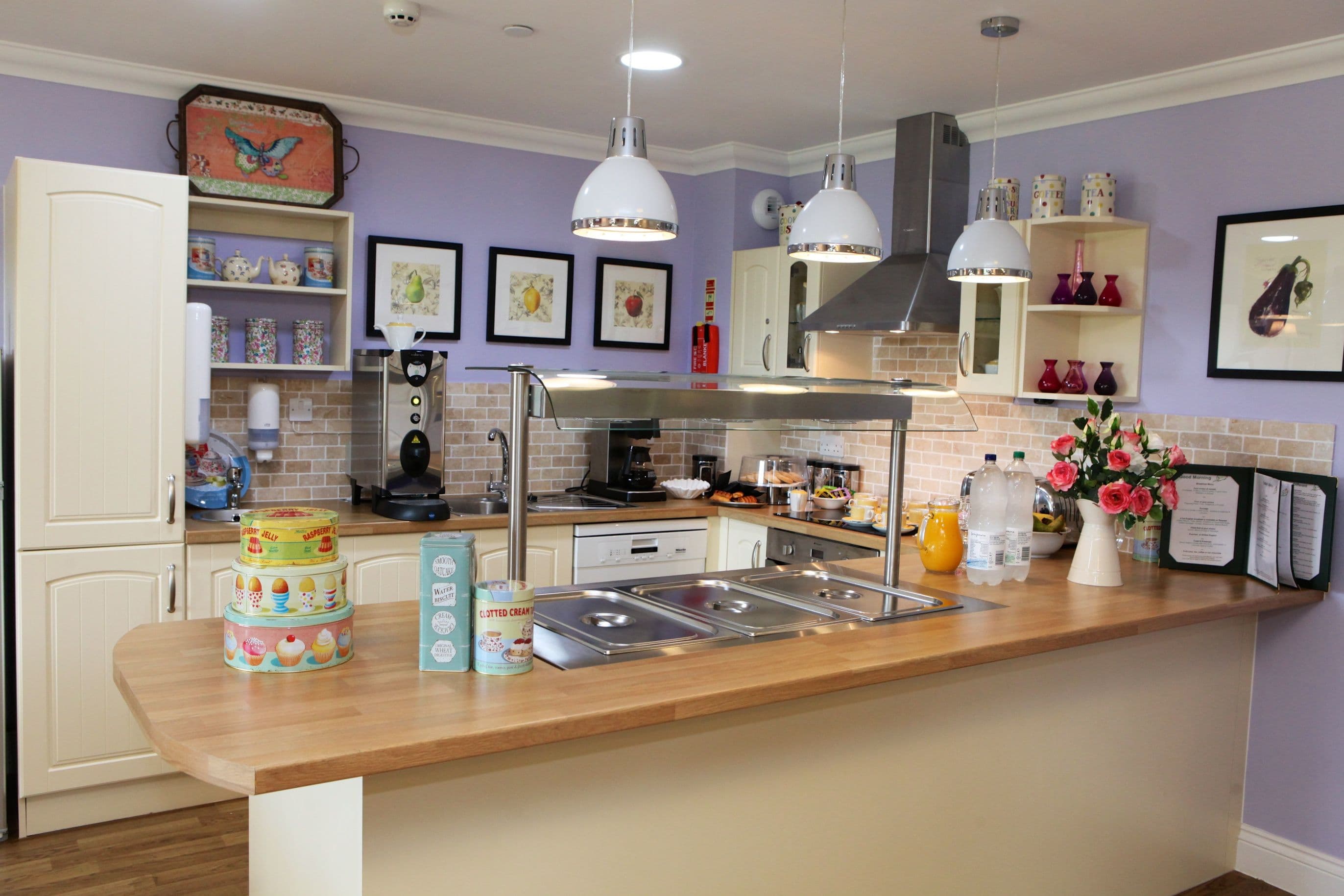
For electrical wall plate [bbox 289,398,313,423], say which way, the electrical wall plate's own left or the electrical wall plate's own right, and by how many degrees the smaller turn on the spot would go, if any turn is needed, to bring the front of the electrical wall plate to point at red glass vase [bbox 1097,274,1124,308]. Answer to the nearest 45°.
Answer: approximately 45° to the electrical wall plate's own left

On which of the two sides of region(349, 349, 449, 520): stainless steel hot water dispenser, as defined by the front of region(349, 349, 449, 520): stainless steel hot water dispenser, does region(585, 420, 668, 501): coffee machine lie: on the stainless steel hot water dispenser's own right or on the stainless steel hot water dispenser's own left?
on the stainless steel hot water dispenser's own left

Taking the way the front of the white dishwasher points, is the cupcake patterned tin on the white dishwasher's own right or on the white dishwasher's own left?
on the white dishwasher's own right

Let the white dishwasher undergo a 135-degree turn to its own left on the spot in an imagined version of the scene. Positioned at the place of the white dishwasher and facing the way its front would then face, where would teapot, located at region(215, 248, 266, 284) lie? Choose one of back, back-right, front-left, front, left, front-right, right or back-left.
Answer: left

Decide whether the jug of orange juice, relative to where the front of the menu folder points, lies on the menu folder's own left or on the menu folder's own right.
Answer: on the menu folder's own right

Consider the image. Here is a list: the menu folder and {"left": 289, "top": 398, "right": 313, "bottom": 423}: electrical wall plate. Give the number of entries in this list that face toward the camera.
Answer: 2

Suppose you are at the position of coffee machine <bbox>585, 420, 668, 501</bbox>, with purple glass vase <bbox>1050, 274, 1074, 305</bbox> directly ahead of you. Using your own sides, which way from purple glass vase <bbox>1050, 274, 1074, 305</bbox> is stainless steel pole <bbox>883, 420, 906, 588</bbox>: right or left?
right
